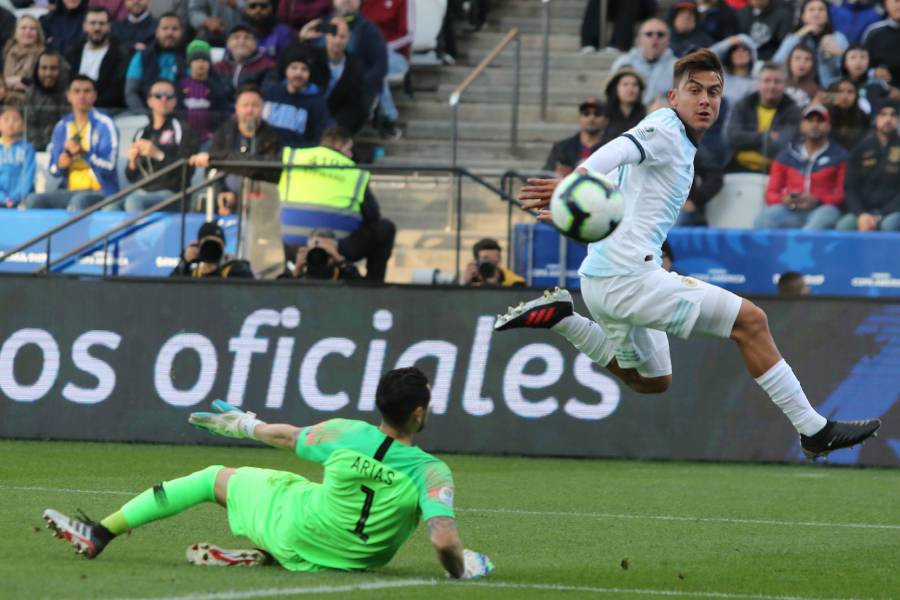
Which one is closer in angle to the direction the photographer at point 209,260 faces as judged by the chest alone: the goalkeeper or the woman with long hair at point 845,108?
the goalkeeper

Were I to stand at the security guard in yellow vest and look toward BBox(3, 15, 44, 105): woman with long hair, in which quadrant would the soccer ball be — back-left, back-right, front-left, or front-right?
back-left

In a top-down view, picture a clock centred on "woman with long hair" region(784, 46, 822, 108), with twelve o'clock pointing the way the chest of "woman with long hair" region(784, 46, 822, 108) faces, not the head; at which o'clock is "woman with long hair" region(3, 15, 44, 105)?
"woman with long hair" region(3, 15, 44, 105) is roughly at 3 o'clock from "woman with long hair" region(784, 46, 822, 108).

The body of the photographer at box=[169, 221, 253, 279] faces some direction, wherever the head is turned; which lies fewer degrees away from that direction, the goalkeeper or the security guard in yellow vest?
the goalkeeper

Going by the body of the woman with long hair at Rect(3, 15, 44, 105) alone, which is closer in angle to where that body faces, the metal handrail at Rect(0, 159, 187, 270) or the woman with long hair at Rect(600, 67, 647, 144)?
the metal handrail

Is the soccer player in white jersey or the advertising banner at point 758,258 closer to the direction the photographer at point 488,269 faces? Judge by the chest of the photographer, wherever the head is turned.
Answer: the soccer player in white jersey

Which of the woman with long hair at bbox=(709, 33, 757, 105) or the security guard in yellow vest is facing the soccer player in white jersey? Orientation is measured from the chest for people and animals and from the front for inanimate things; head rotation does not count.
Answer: the woman with long hair

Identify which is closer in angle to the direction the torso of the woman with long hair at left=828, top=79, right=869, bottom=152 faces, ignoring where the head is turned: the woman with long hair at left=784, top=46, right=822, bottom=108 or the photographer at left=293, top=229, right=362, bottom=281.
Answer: the photographer

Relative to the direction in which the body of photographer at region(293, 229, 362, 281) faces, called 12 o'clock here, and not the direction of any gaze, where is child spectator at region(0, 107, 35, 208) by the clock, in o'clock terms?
The child spectator is roughly at 4 o'clock from the photographer.

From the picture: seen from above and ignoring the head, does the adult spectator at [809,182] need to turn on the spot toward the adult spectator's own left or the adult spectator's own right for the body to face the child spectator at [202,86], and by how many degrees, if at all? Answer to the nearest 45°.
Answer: approximately 90° to the adult spectator's own right
